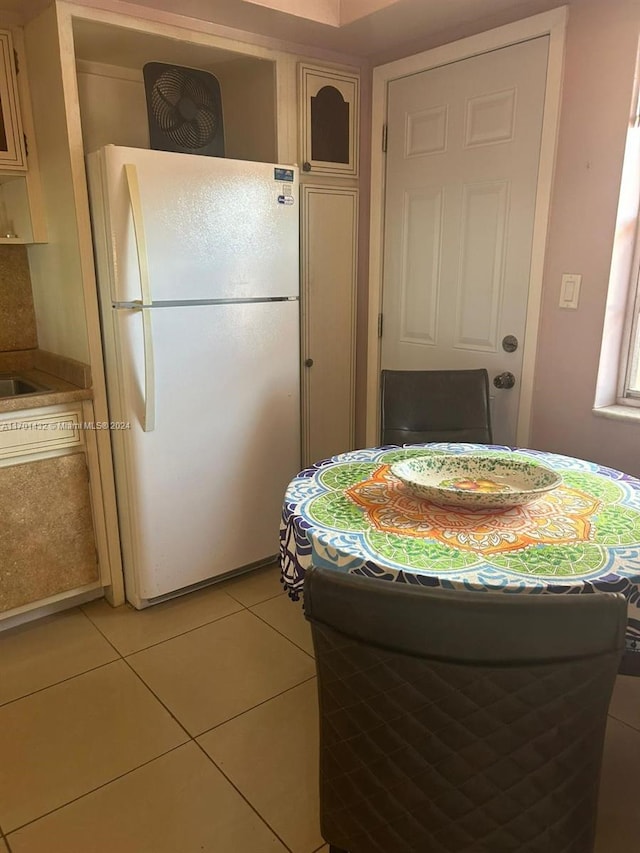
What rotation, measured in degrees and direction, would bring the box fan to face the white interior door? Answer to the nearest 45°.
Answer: approximately 45° to its left

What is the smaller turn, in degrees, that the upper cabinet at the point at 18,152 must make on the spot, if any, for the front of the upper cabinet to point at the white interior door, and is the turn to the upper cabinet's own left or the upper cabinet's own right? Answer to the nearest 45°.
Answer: approximately 45° to the upper cabinet's own left

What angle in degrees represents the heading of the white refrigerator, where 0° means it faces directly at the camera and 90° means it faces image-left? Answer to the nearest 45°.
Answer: approximately 315°

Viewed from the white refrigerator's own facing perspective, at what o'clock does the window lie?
The window is roughly at 11 o'clock from the white refrigerator.

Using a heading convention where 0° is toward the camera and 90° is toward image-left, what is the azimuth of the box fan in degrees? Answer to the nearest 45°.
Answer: approximately 315°
